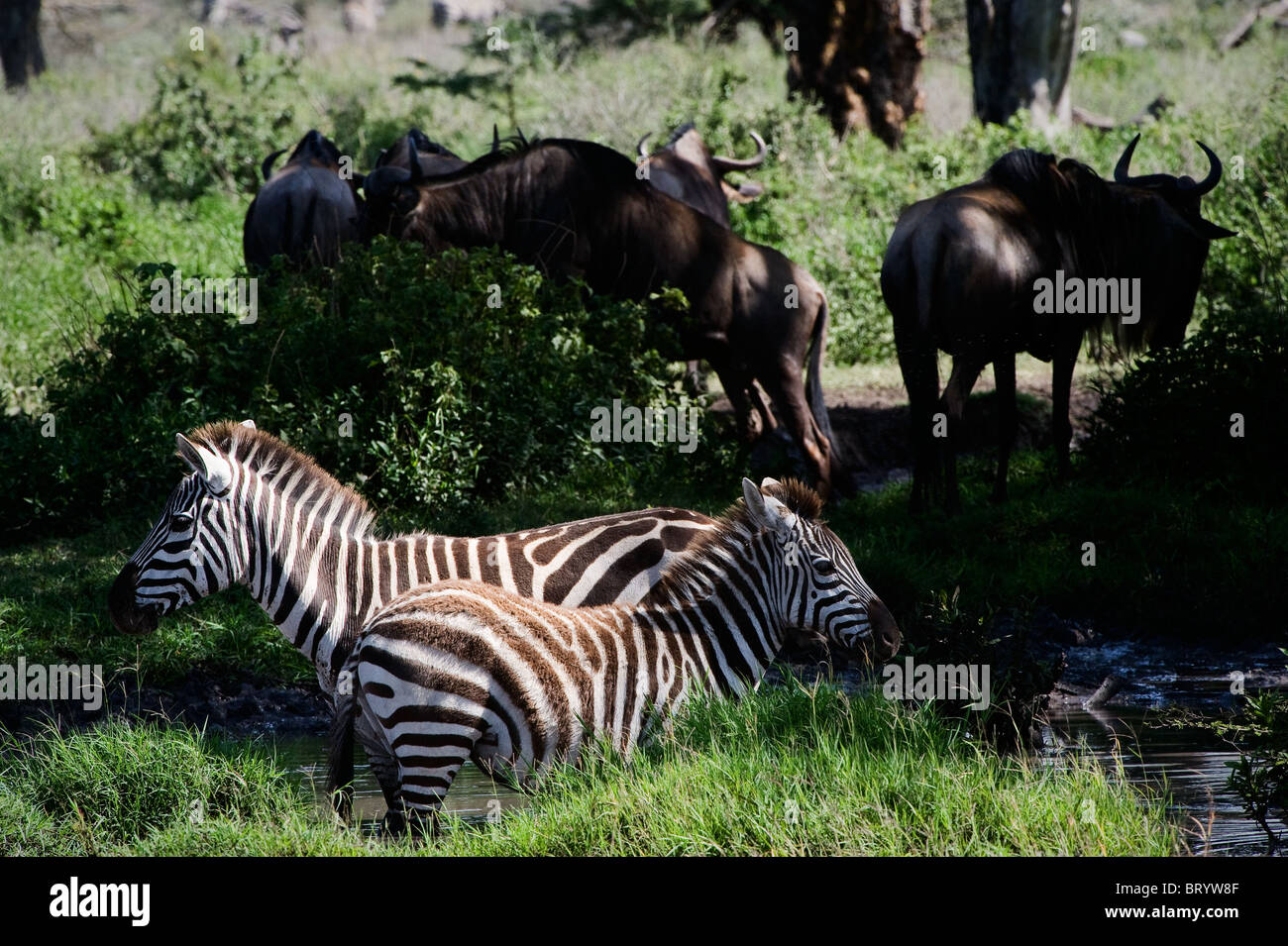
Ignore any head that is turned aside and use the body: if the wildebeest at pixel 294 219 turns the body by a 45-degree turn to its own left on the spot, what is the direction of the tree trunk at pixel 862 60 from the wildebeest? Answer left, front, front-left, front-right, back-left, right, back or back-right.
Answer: right

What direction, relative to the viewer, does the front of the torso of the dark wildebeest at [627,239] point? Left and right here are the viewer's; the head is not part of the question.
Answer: facing to the left of the viewer

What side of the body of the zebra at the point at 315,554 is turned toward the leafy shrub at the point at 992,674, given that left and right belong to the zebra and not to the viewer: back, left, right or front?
back

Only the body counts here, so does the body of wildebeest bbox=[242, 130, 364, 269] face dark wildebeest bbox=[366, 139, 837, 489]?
no

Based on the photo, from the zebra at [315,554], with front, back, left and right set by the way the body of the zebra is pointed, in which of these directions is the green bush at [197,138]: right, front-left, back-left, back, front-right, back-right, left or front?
right

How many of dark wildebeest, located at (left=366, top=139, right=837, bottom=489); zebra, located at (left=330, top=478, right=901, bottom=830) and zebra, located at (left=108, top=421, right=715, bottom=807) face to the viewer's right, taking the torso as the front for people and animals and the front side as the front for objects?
1

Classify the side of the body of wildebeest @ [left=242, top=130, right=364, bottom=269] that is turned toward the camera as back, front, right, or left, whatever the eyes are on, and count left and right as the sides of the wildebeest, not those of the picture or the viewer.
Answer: back

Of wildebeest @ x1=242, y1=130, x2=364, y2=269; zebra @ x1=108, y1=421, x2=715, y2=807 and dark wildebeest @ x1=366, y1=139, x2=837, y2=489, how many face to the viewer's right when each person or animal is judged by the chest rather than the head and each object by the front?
0

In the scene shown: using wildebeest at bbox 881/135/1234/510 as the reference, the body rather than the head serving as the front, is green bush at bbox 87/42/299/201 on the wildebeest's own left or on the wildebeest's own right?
on the wildebeest's own left

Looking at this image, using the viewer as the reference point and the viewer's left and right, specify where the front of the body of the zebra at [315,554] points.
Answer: facing to the left of the viewer

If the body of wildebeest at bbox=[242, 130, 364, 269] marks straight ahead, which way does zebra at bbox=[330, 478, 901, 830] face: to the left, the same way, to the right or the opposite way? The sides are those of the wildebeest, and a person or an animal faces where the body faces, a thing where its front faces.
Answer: to the right

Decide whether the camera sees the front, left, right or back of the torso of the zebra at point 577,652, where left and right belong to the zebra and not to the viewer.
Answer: right

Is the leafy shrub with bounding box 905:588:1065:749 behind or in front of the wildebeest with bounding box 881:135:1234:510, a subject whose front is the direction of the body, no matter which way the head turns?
behind

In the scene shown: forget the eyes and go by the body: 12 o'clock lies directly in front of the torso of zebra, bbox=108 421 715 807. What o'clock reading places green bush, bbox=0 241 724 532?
The green bush is roughly at 3 o'clock from the zebra.

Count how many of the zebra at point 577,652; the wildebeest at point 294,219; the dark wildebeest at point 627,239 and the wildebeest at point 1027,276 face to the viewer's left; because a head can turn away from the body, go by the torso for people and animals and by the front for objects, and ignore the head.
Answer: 1

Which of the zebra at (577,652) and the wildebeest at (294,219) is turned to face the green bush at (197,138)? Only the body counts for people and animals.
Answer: the wildebeest

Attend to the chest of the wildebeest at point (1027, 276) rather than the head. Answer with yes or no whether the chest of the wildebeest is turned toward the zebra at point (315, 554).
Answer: no

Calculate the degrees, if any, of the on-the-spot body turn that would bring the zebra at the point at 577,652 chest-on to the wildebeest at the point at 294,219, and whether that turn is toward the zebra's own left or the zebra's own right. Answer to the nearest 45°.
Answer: approximately 90° to the zebra's own left

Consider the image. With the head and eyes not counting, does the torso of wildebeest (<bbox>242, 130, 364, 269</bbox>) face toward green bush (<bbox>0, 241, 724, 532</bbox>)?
no

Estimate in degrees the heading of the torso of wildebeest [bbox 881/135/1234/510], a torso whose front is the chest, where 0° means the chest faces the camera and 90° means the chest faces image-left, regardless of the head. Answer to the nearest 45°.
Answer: approximately 225°
